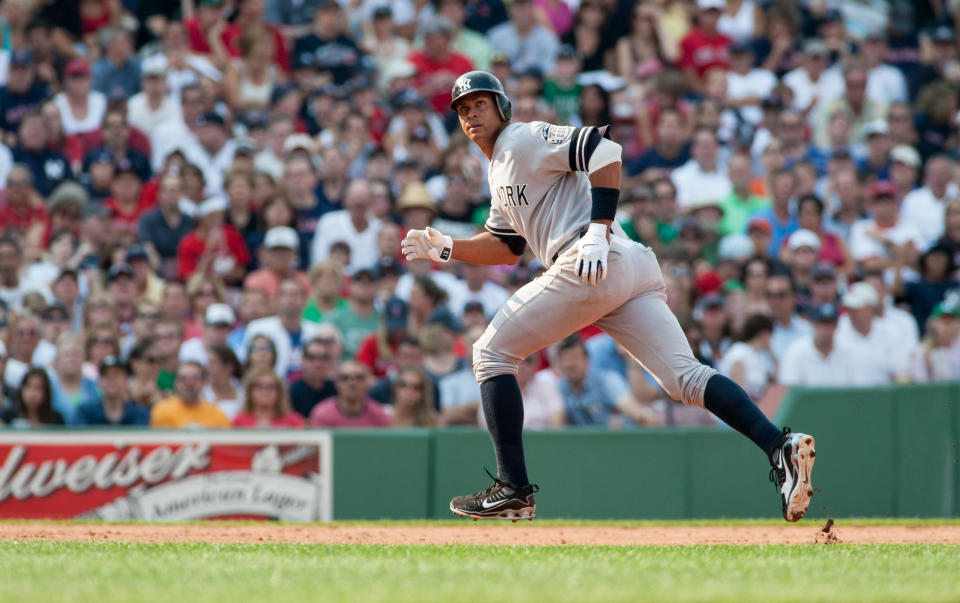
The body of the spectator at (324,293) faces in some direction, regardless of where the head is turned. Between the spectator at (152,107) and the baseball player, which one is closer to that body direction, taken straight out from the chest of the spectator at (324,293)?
the baseball player

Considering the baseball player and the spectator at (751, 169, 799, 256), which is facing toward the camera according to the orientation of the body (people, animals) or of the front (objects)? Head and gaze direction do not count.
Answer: the spectator

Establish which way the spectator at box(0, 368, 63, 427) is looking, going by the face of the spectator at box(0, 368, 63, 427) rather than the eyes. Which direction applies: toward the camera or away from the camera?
toward the camera

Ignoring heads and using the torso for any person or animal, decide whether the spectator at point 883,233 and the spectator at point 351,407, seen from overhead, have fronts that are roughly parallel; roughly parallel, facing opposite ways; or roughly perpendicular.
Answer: roughly parallel

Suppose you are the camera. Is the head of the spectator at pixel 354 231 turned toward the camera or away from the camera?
toward the camera

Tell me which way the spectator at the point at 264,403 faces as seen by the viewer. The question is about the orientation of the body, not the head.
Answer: toward the camera

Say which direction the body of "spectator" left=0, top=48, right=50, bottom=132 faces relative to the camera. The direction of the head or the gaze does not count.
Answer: toward the camera

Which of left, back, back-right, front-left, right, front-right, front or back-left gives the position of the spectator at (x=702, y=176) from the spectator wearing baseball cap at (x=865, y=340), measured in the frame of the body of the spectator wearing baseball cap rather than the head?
back-right

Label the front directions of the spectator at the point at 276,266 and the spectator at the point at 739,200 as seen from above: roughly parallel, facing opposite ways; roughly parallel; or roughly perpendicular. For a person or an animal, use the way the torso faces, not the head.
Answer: roughly parallel

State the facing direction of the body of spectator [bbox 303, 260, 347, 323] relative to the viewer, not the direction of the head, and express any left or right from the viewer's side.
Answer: facing the viewer
